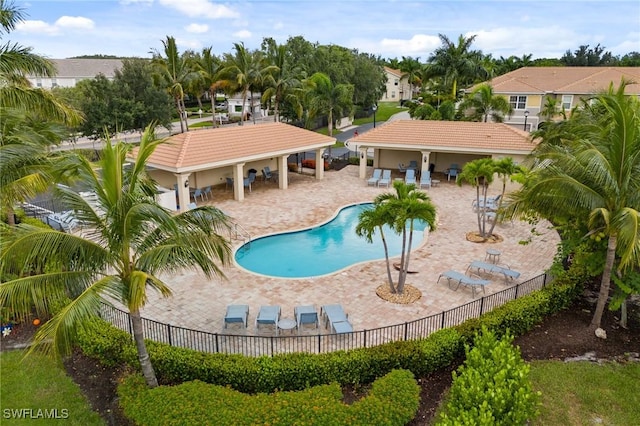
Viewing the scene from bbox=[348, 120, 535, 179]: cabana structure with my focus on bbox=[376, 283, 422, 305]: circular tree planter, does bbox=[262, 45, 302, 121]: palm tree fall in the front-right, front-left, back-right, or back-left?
back-right

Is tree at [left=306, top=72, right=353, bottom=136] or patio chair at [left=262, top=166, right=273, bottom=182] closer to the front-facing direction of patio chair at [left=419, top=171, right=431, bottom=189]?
the patio chair

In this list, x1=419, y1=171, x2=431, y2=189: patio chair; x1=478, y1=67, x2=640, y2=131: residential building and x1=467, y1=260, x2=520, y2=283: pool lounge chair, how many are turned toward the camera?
2

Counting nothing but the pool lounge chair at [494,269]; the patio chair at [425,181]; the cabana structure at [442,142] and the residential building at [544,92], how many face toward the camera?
3

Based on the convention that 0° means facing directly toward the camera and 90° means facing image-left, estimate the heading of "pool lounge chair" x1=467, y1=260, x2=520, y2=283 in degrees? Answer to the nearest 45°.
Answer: approximately 135°

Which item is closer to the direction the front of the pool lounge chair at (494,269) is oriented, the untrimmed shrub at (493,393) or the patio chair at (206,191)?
the patio chair

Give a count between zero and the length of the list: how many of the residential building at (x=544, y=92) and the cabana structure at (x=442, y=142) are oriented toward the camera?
2

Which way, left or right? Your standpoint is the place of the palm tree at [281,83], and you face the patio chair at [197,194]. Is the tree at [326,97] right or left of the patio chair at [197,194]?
left

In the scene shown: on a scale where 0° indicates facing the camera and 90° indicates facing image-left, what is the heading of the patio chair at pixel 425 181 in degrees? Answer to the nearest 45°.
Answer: approximately 0°

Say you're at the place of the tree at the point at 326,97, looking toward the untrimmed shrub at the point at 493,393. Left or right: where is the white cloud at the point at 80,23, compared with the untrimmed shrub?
right

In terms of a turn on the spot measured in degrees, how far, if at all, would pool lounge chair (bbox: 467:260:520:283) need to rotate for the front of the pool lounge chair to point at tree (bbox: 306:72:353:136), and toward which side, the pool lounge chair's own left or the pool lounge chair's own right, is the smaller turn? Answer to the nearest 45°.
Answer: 0° — it already faces it
